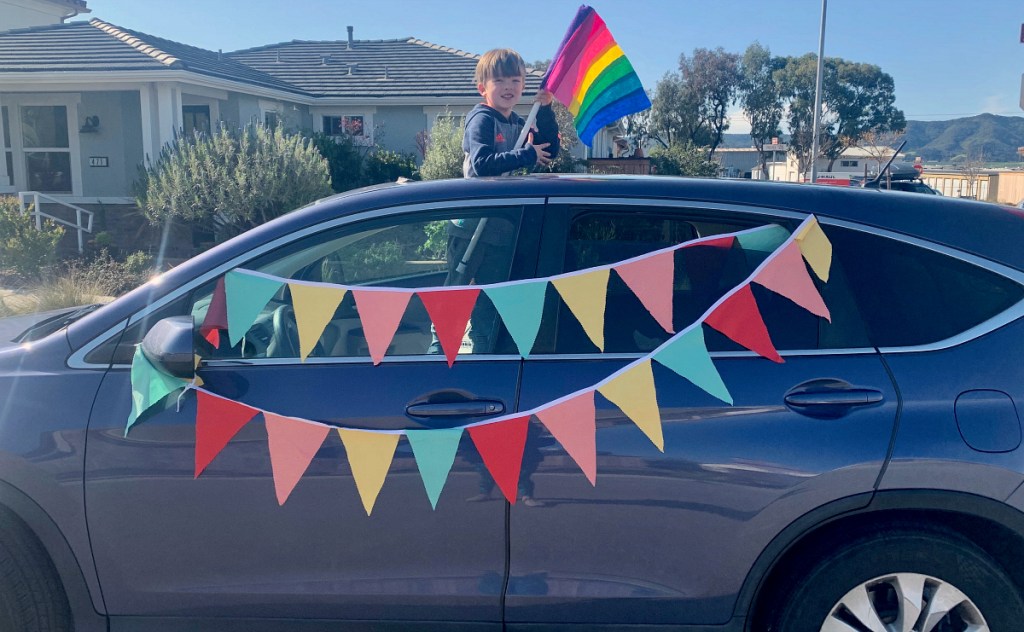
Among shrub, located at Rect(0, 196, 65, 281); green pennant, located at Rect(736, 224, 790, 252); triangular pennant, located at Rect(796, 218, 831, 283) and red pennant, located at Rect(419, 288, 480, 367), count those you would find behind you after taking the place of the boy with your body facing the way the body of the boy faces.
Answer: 1

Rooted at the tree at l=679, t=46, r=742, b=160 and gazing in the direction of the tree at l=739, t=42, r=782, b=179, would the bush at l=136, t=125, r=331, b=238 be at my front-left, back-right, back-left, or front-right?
back-right

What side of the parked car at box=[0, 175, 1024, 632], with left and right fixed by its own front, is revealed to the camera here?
left

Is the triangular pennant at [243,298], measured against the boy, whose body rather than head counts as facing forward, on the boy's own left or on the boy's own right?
on the boy's own right

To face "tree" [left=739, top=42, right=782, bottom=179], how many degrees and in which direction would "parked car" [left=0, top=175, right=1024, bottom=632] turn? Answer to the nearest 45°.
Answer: approximately 90° to its right

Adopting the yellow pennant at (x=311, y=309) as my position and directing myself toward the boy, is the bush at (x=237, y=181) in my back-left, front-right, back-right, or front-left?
front-left

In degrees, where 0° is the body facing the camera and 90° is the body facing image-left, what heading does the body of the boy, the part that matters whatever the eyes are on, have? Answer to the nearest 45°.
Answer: approximately 315°

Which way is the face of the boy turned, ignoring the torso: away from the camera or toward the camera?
toward the camera
